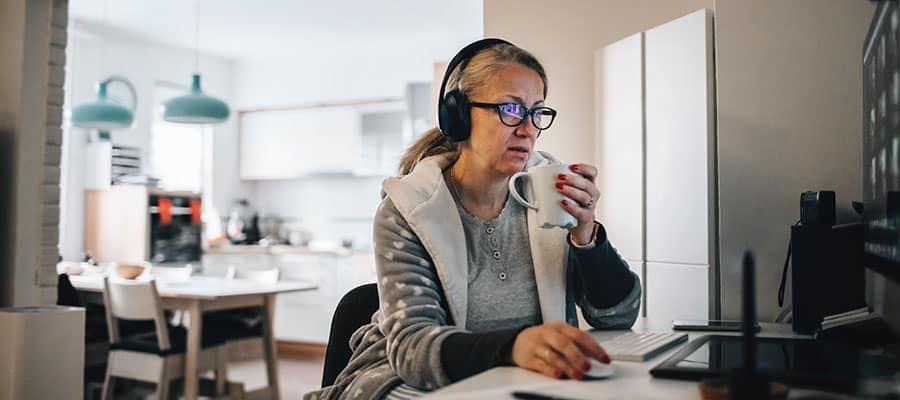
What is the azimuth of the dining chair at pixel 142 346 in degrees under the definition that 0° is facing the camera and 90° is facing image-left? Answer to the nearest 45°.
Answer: approximately 225°

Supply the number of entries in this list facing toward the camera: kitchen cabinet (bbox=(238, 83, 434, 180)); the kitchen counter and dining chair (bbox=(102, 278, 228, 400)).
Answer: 2

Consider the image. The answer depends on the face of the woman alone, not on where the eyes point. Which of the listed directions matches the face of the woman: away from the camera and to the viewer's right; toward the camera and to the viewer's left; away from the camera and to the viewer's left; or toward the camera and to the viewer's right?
toward the camera and to the viewer's right

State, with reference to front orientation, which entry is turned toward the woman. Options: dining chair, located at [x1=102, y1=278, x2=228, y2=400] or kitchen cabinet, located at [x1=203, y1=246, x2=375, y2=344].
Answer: the kitchen cabinet

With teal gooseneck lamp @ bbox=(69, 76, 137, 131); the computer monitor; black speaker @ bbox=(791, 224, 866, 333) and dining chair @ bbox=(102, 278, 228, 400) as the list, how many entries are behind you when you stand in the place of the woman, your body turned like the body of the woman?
2

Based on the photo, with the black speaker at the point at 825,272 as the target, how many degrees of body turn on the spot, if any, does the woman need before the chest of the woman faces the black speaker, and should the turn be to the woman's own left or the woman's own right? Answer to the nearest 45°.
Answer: approximately 45° to the woman's own left

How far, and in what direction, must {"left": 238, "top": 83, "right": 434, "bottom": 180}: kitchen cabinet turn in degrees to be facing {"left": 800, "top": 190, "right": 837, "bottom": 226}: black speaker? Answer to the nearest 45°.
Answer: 0° — it already faces it

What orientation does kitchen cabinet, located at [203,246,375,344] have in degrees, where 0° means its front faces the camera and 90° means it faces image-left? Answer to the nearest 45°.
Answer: approximately 0°

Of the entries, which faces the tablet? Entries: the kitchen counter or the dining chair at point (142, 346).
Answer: the kitchen counter

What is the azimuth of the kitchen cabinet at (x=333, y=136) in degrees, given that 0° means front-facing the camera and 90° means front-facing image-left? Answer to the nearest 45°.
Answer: approximately 0°

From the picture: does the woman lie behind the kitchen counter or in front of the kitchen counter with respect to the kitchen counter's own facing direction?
in front
